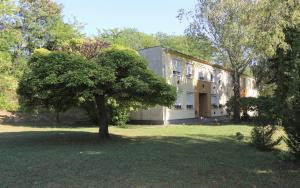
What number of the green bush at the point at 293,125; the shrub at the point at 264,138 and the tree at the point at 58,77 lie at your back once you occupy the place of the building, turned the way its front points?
0

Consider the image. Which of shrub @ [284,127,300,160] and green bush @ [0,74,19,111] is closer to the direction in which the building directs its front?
the shrub

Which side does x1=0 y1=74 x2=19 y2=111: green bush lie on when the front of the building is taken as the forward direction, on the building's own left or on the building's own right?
on the building's own right

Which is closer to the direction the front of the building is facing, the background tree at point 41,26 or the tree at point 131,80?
the tree

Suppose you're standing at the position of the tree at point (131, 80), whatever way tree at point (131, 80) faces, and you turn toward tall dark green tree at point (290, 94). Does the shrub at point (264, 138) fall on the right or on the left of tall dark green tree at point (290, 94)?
left

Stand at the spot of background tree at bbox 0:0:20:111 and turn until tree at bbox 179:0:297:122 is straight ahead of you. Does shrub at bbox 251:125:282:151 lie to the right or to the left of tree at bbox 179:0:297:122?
right

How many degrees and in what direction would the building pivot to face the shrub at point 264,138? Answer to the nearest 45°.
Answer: approximately 45° to its right

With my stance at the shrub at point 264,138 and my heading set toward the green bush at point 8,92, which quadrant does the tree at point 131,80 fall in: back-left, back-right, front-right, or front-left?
front-left

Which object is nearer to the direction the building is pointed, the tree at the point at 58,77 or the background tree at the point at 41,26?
the tree

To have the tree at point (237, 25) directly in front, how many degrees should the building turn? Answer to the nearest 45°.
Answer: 0° — it already faces it

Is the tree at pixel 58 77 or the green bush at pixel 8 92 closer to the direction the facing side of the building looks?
the tree

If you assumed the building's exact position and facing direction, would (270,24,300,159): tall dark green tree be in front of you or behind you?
in front

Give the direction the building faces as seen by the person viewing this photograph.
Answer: facing the viewer and to the right of the viewer
